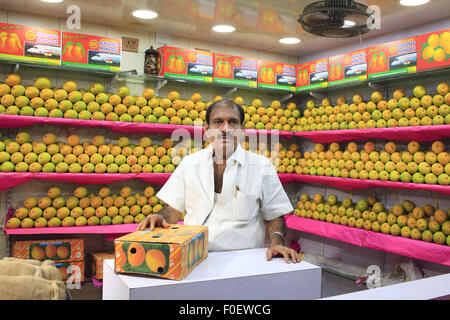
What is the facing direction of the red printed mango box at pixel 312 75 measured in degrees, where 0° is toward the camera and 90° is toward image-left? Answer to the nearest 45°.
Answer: approximately 45°

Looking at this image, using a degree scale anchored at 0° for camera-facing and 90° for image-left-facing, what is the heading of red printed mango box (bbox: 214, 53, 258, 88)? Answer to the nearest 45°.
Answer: approximately 315°

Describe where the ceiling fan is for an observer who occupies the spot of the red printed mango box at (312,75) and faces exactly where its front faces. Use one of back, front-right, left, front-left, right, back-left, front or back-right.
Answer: front-left

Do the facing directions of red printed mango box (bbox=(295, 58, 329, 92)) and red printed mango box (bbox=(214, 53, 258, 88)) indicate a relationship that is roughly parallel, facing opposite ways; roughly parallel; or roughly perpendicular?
roughly perpendicular

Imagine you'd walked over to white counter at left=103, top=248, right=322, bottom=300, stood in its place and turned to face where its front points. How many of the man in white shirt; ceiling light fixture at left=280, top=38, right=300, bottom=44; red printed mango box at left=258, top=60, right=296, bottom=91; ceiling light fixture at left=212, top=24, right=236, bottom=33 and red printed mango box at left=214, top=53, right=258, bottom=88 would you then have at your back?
5

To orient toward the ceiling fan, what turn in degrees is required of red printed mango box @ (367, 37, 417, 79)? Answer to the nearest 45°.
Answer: approximately 45° to its left

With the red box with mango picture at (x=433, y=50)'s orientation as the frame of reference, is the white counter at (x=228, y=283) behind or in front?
in front

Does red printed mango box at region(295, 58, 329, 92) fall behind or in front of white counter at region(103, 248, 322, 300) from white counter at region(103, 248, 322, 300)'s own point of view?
behind

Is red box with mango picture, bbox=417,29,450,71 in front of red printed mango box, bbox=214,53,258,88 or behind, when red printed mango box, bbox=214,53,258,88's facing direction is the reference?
in front

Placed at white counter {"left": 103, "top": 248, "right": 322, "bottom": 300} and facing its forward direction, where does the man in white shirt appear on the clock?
The man in white shirt is roughly at 6 o'clock from the white counter.

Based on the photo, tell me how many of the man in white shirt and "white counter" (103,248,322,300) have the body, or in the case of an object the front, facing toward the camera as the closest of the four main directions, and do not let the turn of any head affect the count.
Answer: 2

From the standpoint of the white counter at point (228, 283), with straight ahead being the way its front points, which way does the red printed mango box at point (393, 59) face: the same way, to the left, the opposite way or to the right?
to the right

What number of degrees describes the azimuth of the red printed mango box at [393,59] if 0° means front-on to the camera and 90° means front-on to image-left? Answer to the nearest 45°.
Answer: approximately 45°

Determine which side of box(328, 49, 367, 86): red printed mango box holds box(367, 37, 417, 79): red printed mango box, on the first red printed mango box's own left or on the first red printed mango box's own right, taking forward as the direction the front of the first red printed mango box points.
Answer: on the first red printed mango box's own left
